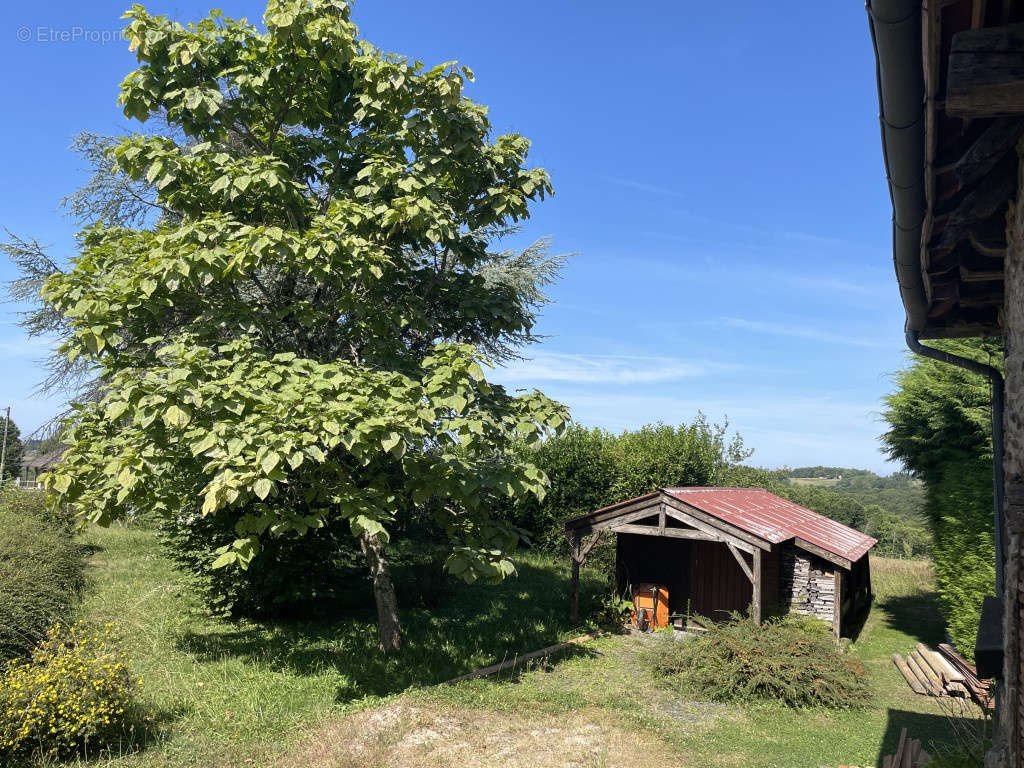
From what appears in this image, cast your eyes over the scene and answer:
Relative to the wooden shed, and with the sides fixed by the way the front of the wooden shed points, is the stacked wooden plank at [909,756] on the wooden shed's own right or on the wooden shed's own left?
on the wooden shed's own left

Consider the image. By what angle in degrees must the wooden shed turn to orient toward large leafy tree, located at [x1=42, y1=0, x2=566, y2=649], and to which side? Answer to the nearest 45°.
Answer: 0° — it already faces it

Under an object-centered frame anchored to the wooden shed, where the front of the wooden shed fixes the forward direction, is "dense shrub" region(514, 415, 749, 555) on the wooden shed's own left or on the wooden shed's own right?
on the wooden shed's own right

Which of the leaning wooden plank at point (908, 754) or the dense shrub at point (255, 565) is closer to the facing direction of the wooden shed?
the dense shrub

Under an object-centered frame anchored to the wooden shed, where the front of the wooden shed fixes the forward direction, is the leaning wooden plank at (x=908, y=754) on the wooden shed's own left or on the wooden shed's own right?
on the wooden shed's own left

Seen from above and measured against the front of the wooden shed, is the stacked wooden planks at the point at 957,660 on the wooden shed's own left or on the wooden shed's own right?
on the wooden shed's own left

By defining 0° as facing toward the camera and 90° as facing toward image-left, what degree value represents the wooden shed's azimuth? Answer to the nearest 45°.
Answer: approximately 45°

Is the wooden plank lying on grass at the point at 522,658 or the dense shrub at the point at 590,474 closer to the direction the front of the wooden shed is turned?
the wooden plank lying on grass

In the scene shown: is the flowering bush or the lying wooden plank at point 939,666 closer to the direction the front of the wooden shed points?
the flowering bush
